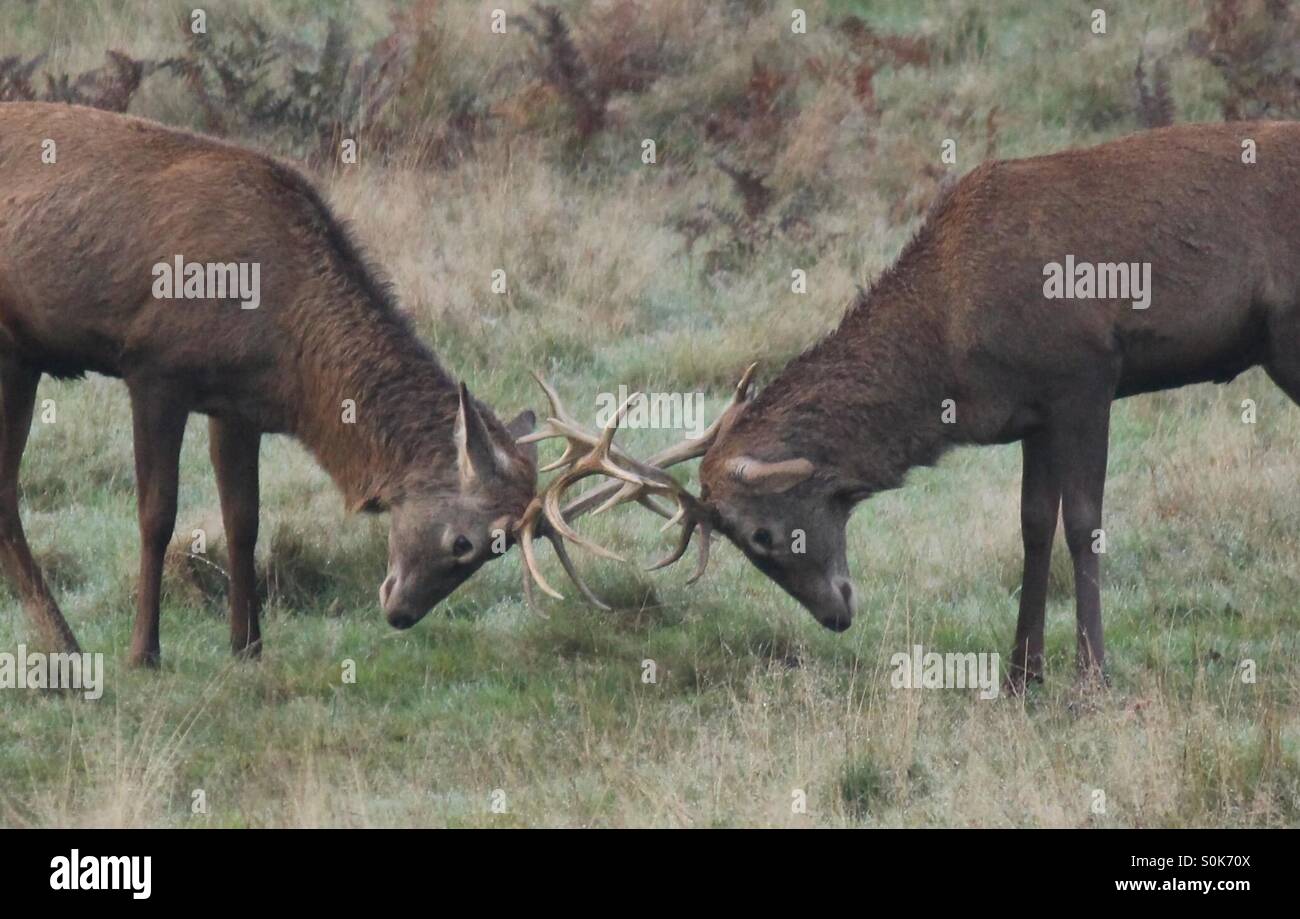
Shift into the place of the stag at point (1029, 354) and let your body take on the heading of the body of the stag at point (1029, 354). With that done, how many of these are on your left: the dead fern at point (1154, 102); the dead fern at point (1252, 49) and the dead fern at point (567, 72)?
0

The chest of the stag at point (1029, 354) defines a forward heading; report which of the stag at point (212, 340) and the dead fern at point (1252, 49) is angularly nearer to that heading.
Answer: the stag

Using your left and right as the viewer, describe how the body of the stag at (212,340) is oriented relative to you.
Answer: facing to the right of the viewer

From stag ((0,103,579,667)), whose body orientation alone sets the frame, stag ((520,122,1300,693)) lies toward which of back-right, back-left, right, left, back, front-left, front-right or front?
front

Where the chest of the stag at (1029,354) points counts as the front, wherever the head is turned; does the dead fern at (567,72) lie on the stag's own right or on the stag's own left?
on the stag's own right

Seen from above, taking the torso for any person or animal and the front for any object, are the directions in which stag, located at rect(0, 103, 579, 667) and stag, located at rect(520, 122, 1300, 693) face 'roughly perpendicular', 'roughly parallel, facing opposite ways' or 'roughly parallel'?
roughly parallel, facing opposite ways

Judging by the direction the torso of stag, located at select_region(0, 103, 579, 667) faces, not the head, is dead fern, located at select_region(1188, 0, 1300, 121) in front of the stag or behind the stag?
in front

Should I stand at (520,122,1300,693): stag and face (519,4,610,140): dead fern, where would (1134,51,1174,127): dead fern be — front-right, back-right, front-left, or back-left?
front-right

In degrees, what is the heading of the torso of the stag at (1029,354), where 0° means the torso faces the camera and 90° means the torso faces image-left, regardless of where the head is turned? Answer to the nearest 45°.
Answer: approximately 90°

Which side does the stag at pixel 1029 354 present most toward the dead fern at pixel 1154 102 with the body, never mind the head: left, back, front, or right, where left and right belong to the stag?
right

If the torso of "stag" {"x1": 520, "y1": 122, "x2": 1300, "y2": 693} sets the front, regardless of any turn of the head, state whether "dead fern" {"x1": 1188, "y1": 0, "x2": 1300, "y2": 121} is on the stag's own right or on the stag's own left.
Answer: on the stag's own right

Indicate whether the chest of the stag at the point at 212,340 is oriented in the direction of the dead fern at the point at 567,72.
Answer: no

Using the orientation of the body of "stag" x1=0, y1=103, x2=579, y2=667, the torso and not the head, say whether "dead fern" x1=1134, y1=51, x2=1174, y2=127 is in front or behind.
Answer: in front

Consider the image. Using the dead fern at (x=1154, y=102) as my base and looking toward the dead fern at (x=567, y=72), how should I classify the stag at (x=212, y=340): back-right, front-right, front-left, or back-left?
front-left

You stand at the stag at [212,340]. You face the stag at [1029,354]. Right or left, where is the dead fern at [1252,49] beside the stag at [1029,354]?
left

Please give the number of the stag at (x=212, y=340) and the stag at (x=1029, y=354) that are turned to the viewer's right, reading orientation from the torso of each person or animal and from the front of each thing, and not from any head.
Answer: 1

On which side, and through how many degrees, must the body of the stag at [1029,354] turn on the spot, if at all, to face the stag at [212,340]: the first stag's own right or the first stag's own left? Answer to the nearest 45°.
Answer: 0° — it already faces it

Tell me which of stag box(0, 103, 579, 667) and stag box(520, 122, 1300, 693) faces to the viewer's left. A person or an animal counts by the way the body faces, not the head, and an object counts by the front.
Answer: stag box(520, 122, 1300, 693)
